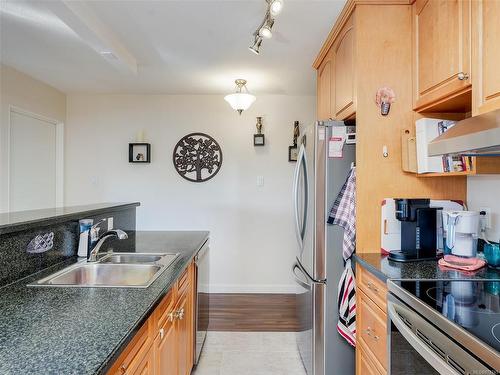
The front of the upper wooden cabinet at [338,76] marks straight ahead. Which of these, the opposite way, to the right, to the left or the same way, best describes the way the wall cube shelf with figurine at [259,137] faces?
to the left

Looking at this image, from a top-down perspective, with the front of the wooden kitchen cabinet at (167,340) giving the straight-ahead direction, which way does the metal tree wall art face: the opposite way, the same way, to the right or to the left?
to the right

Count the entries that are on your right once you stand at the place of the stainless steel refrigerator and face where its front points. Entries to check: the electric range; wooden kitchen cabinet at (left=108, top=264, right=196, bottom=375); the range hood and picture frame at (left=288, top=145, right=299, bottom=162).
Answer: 1

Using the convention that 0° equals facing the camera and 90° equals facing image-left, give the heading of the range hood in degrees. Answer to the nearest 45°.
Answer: approximately 45°

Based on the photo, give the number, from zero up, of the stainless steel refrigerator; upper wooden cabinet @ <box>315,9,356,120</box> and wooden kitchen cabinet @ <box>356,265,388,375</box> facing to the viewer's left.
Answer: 3

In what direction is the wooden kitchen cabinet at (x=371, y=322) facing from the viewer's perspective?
to the viewer's left

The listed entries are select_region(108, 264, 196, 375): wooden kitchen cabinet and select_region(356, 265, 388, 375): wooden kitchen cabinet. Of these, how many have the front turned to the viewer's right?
1

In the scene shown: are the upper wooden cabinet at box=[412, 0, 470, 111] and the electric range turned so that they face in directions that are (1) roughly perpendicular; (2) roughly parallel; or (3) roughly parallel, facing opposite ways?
roughly parallel

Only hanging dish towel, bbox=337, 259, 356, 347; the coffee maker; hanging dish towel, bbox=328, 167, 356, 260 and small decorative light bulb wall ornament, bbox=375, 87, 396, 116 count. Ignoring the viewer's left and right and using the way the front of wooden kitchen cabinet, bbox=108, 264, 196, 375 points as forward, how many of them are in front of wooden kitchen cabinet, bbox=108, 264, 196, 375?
4

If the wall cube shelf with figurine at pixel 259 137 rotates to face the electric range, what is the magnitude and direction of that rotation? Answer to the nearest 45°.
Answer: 0° — it already faces it

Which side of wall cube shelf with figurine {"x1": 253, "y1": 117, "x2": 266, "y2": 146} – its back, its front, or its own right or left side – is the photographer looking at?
front

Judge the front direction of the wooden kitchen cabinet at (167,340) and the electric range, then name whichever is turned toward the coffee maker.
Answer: the wooden kitchen cabinet

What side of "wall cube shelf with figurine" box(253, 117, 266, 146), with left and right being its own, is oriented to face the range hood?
front

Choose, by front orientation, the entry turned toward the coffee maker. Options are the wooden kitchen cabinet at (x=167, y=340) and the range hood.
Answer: the wooden kitchen cabinet

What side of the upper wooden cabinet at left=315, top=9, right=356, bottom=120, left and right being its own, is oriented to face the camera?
left
